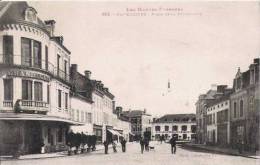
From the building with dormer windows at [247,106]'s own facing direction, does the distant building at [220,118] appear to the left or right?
on its right

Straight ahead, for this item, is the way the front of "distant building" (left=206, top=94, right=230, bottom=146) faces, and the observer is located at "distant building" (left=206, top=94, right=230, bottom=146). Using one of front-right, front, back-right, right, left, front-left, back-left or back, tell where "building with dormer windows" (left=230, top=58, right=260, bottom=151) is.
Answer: front-left

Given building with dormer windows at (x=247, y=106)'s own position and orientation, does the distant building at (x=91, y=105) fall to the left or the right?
on its right

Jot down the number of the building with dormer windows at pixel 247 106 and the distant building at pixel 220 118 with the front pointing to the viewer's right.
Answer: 0

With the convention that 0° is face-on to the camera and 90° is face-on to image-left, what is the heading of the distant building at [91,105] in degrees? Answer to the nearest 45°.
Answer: approximately 315°
